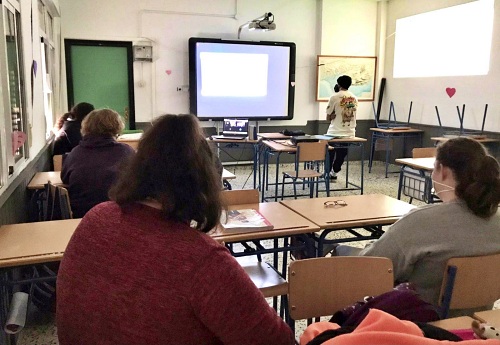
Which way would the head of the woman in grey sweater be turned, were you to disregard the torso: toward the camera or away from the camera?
away from the camera

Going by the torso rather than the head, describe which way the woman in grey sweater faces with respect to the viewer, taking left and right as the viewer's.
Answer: facing away from the viewer and to the left of the viewer

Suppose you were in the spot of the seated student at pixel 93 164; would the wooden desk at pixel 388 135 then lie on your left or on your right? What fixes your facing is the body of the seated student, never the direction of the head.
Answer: on your right

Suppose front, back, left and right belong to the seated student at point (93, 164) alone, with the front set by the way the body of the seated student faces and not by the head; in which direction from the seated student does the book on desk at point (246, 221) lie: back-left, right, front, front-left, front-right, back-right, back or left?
back-right

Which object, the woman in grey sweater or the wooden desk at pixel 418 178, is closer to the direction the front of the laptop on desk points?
the woman in grey sweater

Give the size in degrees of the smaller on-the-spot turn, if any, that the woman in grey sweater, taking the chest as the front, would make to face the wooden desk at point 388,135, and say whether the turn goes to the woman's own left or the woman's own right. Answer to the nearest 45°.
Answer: approximately 45° to the woman's own right

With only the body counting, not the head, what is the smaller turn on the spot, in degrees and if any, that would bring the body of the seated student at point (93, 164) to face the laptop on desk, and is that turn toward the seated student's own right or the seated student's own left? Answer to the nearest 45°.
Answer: approximately 45° to the seated student's own right

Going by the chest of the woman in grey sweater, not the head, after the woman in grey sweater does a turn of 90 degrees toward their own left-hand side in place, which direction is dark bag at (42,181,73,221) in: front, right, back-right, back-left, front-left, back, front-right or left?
front-right

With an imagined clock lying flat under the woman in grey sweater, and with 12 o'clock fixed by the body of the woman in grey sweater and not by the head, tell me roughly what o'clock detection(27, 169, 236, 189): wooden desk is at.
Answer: The wooden desk is roughly at 11 o'clock from the woman in grey sweater.

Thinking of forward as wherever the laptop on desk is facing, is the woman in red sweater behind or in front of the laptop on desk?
in front

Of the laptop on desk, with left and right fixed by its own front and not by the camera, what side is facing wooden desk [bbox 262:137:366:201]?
left

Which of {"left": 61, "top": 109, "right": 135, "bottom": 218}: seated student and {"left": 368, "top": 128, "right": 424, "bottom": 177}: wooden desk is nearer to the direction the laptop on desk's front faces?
the seated student

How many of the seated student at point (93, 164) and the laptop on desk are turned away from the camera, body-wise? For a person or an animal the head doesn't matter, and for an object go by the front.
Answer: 1

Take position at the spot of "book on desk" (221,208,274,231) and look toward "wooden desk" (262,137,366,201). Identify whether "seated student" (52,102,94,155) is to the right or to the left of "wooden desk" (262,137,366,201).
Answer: left

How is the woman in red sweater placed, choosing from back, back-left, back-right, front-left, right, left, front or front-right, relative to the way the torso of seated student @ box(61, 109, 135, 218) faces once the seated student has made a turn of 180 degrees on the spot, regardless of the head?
front

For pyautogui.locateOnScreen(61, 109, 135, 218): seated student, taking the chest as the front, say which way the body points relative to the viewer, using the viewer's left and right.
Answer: facing away from the viewer

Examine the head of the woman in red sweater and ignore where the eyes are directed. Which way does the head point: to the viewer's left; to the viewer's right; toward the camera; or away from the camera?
away from the camera

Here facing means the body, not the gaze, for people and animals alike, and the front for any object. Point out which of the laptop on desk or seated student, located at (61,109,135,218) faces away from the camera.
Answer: the seated student

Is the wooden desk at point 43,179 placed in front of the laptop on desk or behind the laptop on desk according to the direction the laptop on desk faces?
in front
